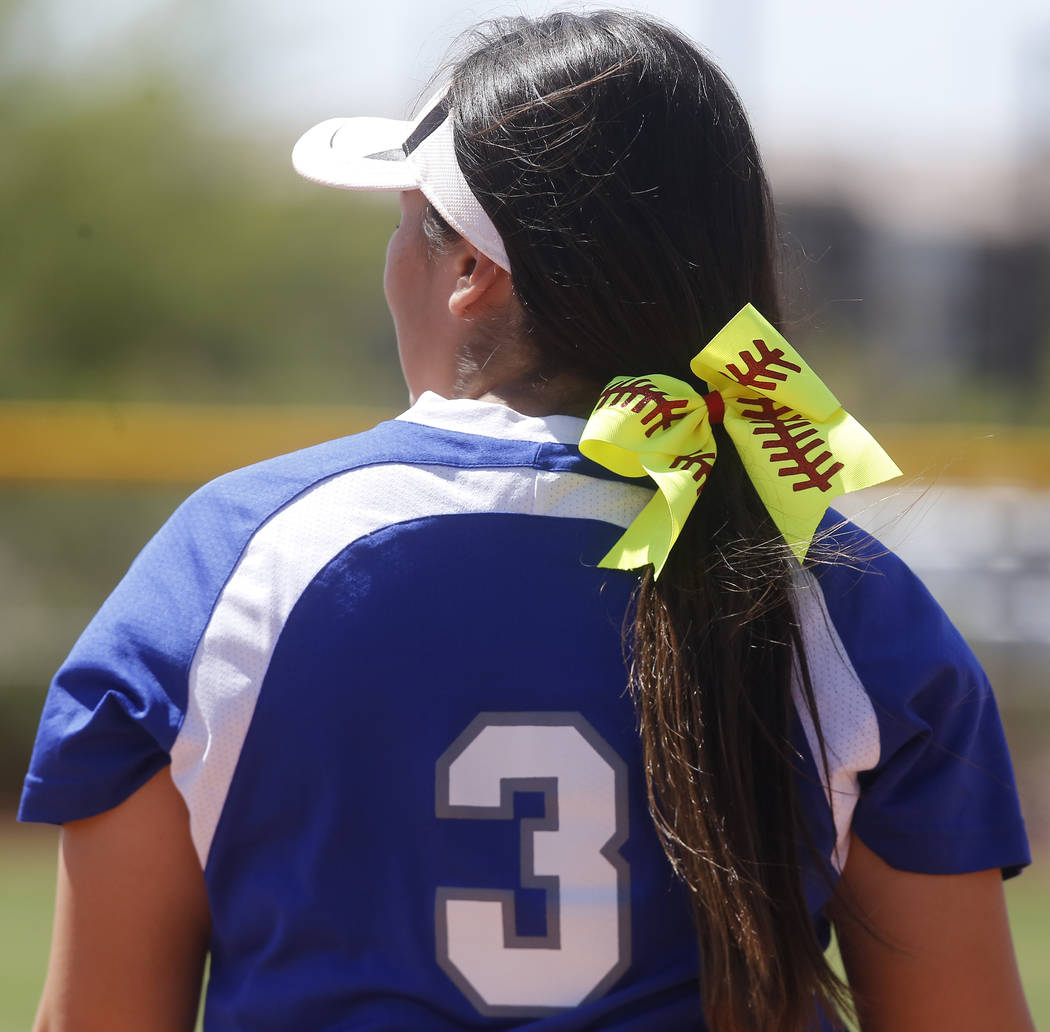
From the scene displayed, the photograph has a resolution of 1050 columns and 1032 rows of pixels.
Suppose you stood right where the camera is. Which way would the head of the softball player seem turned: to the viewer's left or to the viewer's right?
to the viewer's left

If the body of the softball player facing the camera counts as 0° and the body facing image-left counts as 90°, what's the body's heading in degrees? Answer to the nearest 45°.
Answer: approximately 180°

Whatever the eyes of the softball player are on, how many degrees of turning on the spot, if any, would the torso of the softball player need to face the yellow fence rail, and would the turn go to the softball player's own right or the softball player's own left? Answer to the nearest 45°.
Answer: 0° — they already face it
